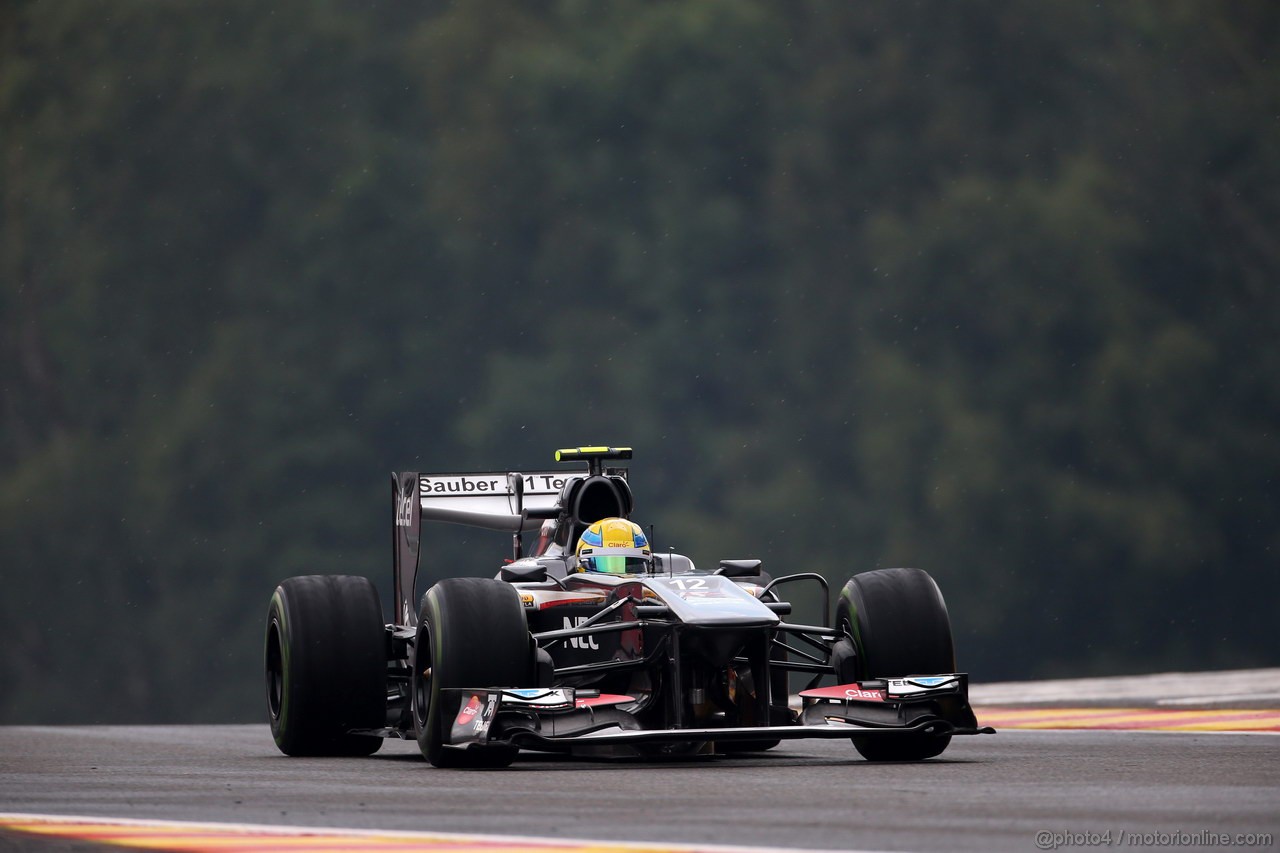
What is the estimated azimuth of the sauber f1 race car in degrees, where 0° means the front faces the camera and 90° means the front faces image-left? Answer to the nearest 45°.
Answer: approximately 0°
